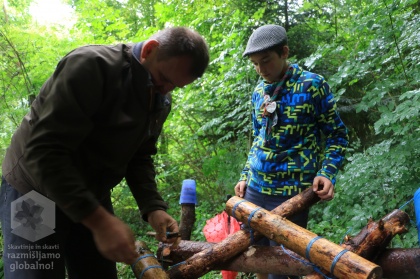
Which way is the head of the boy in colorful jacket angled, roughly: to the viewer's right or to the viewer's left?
to the viewer's left

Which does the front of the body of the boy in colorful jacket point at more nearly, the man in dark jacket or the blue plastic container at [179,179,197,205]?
the man in dark jacket

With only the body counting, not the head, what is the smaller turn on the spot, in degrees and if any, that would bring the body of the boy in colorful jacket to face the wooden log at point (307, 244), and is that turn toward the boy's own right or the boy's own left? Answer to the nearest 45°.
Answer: approximately 45° to the boy's own left

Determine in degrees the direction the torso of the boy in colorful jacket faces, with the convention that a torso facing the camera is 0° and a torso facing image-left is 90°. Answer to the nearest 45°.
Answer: approximately 45°

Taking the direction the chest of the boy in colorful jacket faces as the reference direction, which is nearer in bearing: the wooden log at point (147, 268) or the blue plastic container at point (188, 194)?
the wooden log

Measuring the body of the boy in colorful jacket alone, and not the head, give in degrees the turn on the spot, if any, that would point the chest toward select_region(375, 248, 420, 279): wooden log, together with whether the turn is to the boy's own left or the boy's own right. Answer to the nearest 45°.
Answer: approximately 90° to the boy's own left
